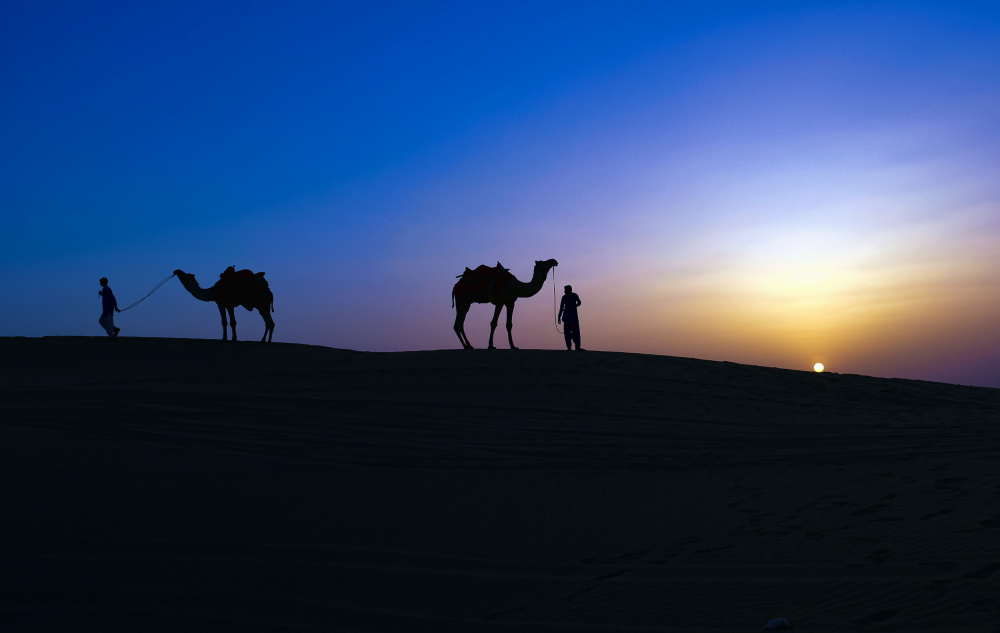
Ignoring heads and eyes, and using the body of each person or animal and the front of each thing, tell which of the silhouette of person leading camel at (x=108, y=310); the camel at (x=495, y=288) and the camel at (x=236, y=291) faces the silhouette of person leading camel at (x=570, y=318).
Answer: the camel at (x=495, y=288)

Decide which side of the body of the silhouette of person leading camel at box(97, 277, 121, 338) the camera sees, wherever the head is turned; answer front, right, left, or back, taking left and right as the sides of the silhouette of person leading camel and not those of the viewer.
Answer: left

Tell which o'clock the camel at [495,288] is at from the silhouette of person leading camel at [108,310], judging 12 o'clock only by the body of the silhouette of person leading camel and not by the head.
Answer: The camel is roughly at 7 o'clock from the silhouette of person leading camel.

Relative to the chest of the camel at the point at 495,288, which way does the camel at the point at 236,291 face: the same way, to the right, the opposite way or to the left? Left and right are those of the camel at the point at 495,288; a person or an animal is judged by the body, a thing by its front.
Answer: the opposite way

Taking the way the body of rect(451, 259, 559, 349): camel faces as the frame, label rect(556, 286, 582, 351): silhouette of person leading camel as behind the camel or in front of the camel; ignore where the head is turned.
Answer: in front

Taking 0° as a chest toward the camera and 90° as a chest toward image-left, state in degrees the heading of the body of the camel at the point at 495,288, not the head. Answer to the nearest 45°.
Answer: approximately 270°

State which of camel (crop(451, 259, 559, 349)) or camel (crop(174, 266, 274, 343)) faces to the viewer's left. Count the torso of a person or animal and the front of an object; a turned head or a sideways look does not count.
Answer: camel (crop(174, 266, 274, 343))

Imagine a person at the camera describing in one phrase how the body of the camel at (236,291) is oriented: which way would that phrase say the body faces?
to the viewer's left

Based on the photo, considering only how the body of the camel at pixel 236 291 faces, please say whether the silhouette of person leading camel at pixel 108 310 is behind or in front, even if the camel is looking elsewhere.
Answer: in front

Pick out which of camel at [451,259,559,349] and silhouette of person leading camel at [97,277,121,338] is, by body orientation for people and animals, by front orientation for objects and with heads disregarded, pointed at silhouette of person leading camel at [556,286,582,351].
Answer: the camel
